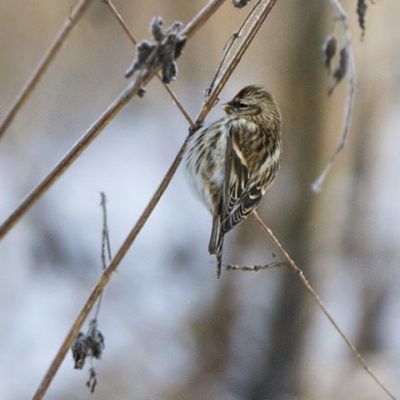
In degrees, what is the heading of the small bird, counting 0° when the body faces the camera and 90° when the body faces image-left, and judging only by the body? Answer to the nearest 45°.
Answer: approximately 90°

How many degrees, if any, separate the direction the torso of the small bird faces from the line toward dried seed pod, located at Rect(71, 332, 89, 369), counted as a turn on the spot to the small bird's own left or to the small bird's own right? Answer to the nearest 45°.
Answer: approximately 45° to the small bird's own left
